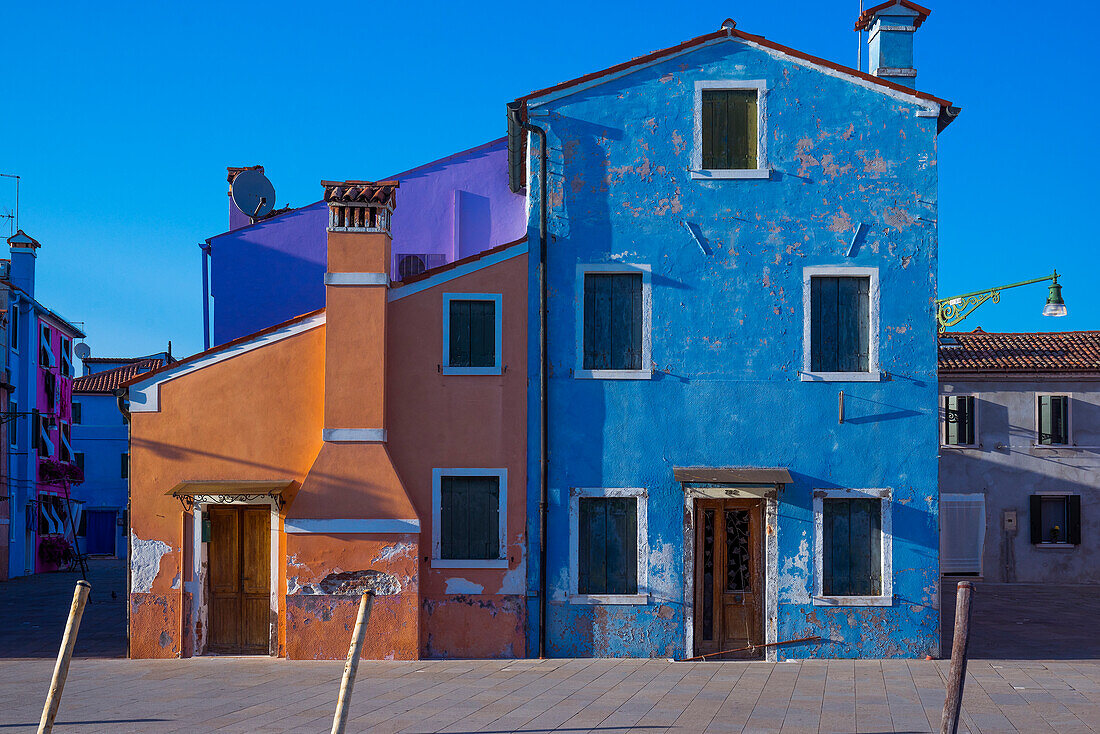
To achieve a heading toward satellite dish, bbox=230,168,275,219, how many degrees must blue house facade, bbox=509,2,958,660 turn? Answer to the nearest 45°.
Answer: approximately 135° to its right

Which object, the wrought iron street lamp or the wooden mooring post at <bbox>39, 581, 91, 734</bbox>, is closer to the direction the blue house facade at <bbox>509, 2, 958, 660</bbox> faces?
the wooden mooring post

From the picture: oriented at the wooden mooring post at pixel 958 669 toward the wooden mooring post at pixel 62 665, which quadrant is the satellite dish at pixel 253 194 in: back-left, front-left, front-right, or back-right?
front-right

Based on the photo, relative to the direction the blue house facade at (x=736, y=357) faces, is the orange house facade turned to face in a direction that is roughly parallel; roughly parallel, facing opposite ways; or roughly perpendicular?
roughly parallel

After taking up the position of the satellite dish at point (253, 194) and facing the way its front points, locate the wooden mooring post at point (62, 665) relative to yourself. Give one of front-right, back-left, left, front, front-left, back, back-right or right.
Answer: front-right

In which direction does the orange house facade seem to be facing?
toward the camera

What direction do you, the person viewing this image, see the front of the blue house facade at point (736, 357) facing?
facing the viewer

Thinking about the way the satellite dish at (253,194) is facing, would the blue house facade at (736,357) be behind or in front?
in front

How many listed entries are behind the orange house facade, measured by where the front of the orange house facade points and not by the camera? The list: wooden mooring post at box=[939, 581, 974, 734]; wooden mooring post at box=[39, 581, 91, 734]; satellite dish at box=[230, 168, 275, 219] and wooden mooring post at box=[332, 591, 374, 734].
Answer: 1

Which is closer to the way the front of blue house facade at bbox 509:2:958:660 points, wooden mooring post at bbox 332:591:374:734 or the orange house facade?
the wooden mooring post

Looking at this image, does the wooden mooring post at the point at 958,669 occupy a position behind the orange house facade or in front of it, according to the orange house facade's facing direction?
in front

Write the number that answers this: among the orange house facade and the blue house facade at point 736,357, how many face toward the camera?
2
